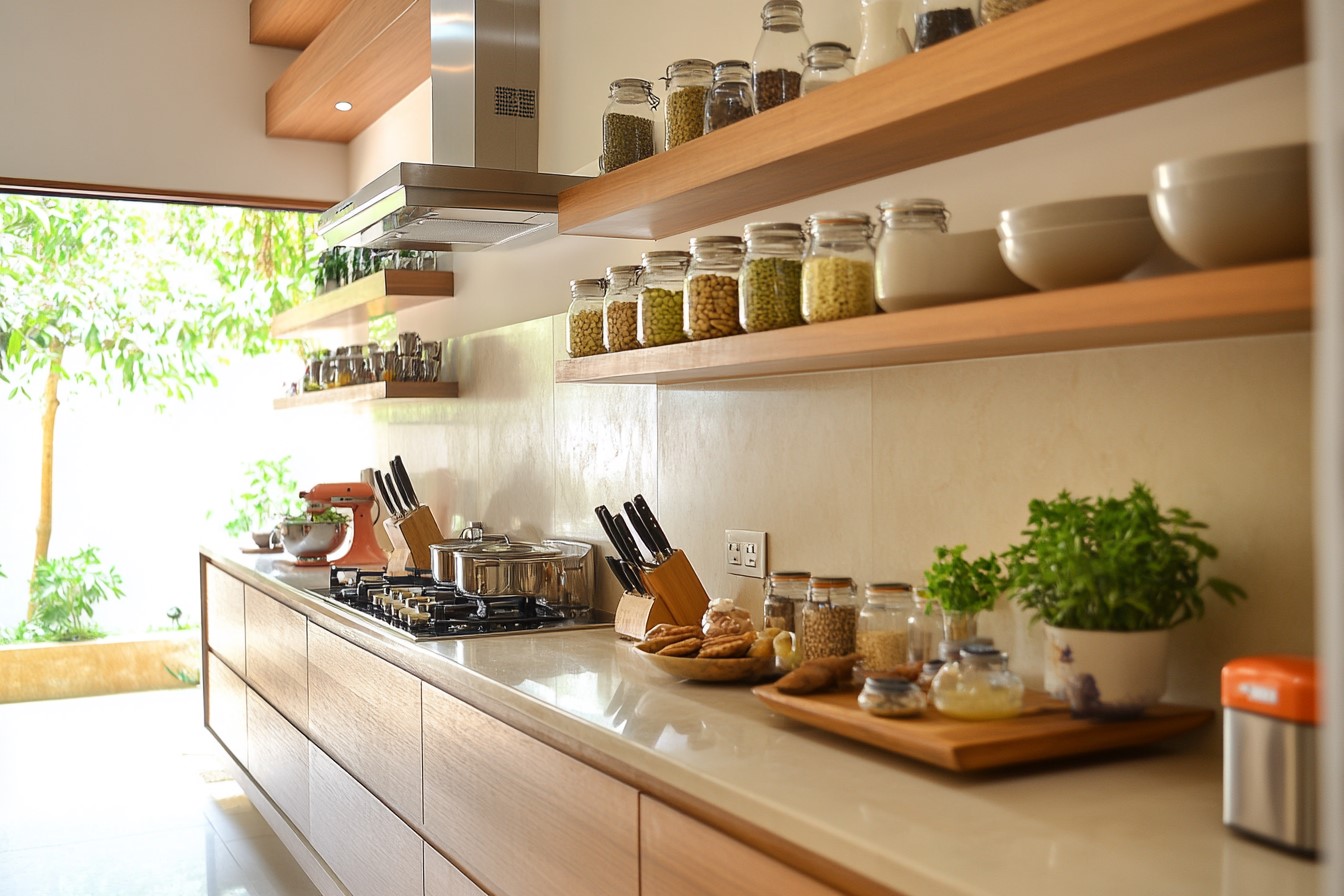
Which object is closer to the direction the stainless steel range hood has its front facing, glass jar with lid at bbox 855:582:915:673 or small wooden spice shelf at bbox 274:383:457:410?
the glass jar with lid

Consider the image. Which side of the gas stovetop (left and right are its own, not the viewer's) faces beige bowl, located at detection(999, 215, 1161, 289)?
left

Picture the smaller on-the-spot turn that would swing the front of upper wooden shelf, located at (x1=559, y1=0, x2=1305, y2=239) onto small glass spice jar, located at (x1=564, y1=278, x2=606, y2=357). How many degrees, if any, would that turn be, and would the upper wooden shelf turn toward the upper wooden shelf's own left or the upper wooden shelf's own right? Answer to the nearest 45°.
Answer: approximately 90° to the upper wooden shelf's own right

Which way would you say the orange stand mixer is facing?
to the viewer's left

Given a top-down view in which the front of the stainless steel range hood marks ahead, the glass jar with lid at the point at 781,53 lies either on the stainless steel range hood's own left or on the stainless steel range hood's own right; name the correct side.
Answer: on the stainless steel range hood's own left

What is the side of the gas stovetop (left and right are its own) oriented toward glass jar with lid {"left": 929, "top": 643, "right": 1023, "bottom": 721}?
left
